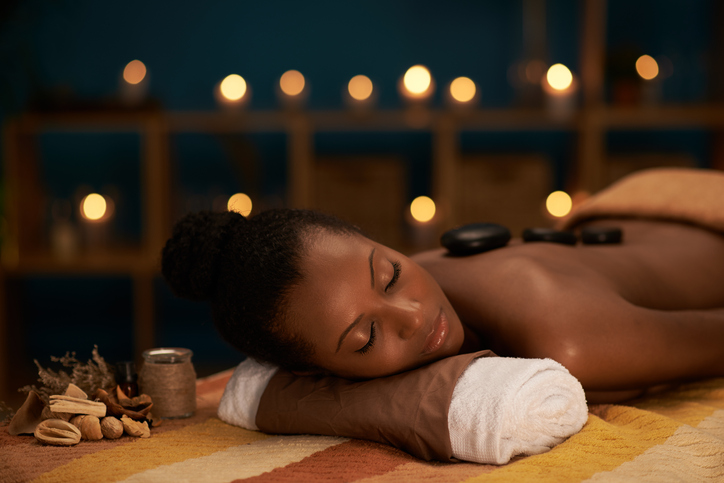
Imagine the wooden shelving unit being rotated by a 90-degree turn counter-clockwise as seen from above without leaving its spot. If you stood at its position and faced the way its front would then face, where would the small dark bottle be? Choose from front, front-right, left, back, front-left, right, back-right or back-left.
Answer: right

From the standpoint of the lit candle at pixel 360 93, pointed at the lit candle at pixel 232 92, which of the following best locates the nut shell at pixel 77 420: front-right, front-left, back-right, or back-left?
front-left

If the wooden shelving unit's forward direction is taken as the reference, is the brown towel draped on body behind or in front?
in front

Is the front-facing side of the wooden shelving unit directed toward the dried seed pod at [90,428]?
yes

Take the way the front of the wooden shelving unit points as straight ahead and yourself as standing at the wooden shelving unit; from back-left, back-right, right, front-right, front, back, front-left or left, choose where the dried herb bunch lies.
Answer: front

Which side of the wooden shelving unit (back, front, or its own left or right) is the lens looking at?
front

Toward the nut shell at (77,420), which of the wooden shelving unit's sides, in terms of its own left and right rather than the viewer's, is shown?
front

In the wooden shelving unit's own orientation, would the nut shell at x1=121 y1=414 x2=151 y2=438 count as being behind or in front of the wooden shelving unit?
in front

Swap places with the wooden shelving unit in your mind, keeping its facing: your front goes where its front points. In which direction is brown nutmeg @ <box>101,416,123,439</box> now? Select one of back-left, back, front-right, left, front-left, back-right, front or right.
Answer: front

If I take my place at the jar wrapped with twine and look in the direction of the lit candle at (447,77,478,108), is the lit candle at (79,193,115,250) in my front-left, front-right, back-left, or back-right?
front-left

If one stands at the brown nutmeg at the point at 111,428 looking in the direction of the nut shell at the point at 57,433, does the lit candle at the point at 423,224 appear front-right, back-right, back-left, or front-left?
back-right

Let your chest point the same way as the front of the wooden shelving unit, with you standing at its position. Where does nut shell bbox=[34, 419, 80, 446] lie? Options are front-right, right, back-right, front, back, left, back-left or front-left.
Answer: front

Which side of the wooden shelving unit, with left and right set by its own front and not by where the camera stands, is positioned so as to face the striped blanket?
front

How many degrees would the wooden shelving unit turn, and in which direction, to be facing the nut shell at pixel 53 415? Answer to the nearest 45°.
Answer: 0° — it already faces it
